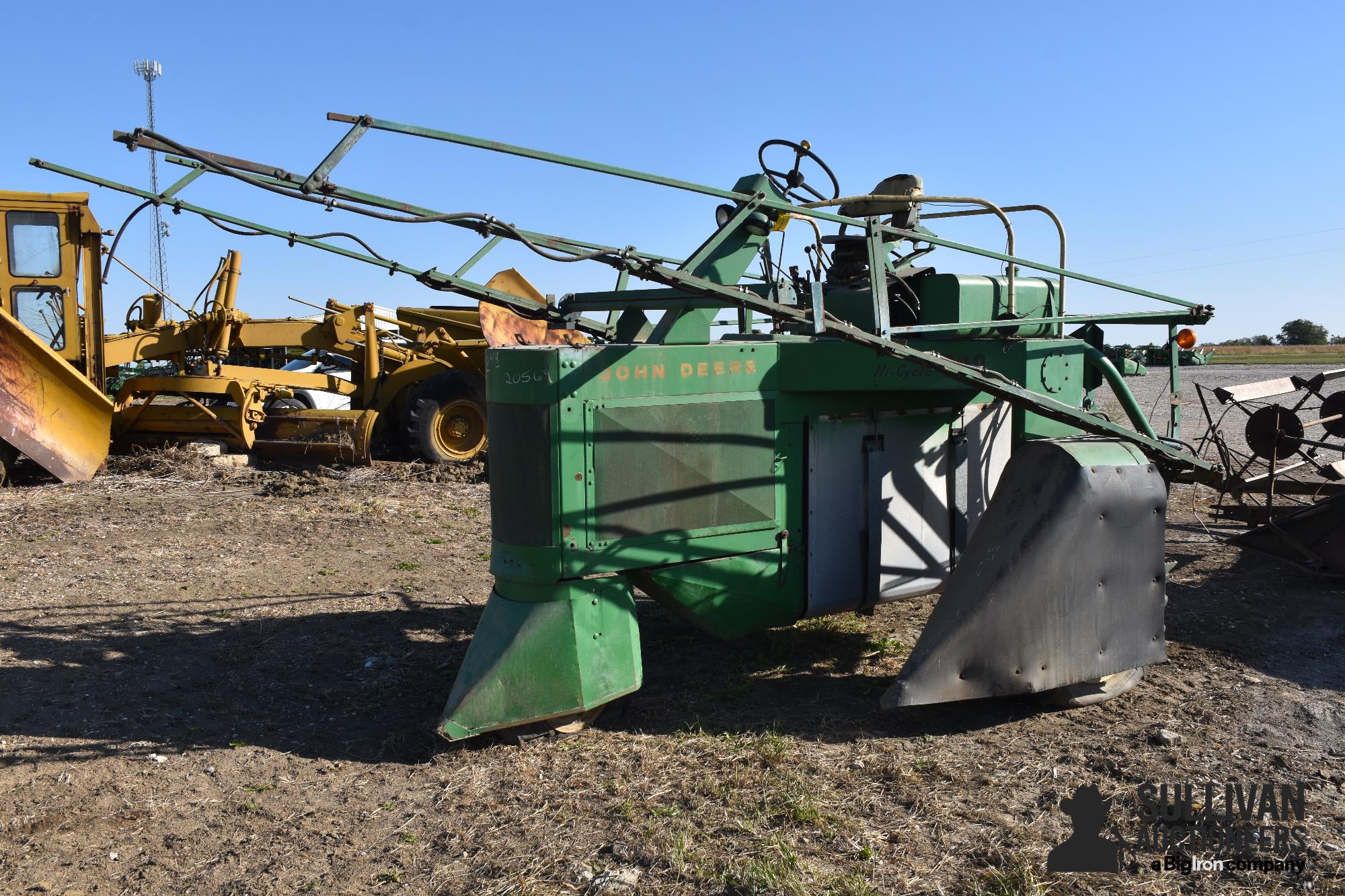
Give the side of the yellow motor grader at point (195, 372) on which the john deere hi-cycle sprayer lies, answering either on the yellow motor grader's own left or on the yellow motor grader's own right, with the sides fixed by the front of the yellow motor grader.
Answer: on the yellow motor grader's own right

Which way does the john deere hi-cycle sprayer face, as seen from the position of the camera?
facing the viewer and to the left of the viewer

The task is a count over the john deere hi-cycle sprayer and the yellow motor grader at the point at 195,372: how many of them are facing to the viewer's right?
1

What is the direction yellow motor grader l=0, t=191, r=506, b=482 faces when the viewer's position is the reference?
facing to the right of the viewer

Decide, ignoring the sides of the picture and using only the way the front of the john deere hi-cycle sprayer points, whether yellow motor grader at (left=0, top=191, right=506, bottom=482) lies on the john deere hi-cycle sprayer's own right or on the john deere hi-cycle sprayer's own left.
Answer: on the john deere hi-cycle sprayer's own right

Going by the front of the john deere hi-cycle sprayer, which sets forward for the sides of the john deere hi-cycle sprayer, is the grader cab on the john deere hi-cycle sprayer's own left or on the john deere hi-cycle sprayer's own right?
on the john deere hi-cycle sprayer's own right

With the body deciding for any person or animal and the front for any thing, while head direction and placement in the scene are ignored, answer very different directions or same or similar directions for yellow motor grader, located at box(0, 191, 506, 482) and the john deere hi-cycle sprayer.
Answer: very different directions
